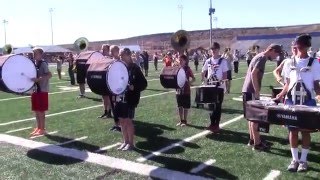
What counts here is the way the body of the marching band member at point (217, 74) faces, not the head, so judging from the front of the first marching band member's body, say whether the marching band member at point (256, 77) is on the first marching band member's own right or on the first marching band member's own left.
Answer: on the first marching band member's own left

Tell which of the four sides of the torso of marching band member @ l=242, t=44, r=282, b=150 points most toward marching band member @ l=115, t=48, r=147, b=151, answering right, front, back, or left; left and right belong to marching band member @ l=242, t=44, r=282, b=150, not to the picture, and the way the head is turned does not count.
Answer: back

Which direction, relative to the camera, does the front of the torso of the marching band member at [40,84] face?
to the viewer's left

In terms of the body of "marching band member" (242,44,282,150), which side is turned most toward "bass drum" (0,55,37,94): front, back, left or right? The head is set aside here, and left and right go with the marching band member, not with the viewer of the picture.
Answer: back

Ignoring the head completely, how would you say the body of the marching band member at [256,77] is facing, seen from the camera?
to the viewer's right

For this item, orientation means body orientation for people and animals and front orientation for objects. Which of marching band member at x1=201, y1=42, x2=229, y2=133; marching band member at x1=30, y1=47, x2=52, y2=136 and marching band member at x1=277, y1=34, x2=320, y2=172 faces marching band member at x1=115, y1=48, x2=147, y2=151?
marching band member at x1=201, y1=42, x2=229, y2=133
